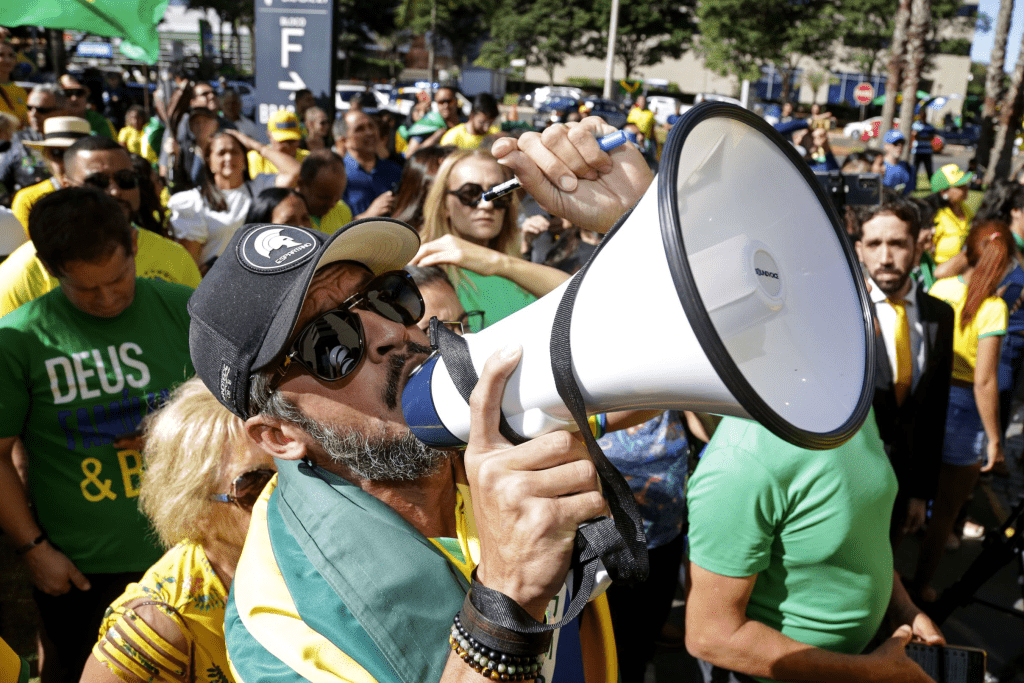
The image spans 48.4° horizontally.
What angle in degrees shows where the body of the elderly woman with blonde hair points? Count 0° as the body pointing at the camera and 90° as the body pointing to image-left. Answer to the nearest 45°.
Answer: approximately 270°

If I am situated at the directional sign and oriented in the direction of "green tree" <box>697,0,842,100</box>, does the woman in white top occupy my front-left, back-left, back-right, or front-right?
back-right

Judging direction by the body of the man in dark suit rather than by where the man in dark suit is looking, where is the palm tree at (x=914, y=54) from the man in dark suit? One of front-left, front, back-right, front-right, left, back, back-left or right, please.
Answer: back

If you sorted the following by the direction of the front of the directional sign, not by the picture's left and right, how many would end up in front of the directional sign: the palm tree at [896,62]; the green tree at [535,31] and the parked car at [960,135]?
0

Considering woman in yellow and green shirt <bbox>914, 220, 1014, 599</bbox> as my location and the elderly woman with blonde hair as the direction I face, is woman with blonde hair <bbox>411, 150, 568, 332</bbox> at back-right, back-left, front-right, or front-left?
front-right

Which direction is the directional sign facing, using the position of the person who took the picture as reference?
facing the viewer

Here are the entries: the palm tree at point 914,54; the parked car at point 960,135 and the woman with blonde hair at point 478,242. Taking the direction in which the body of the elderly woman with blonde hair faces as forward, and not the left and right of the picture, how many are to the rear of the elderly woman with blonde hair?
0

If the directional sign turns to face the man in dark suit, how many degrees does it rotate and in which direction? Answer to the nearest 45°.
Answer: approximately 45° to its left

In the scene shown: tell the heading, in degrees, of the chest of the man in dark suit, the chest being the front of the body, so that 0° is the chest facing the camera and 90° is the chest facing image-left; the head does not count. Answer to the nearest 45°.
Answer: approximately 0°

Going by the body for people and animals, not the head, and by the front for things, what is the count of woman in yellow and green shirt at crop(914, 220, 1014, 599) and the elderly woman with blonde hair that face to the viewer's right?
1

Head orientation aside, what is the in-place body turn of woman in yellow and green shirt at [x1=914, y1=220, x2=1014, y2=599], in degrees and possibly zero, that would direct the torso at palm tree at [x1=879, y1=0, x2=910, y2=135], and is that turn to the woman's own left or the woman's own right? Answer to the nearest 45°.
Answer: approximately 45° to the woman's own right
